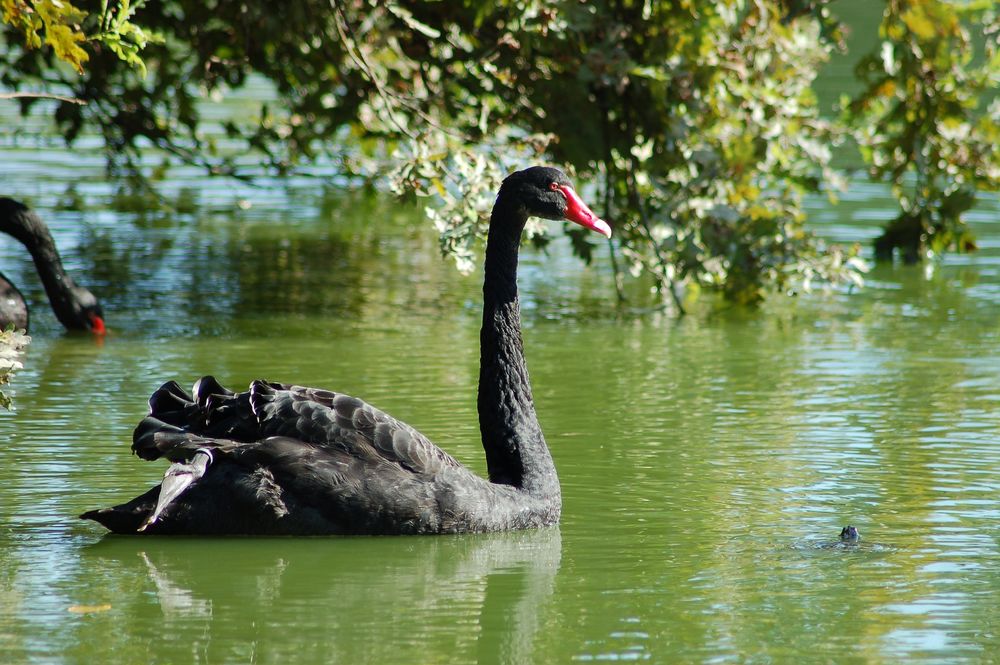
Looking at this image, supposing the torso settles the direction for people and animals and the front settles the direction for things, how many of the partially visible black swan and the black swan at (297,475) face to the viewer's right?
2

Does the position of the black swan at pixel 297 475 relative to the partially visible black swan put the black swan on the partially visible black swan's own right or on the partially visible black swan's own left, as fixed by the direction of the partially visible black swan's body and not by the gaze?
on the partially visible black swan's own right

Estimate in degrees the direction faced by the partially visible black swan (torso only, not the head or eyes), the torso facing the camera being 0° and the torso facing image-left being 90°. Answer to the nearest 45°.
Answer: approximately 270°

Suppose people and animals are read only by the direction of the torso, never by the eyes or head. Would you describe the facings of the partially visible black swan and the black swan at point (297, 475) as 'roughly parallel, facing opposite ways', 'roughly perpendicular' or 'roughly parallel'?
roughly parallel

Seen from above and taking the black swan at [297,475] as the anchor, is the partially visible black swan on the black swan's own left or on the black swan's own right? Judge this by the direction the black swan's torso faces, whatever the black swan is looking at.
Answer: on the black swan's own left

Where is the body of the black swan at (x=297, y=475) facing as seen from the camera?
to the viewer's right
